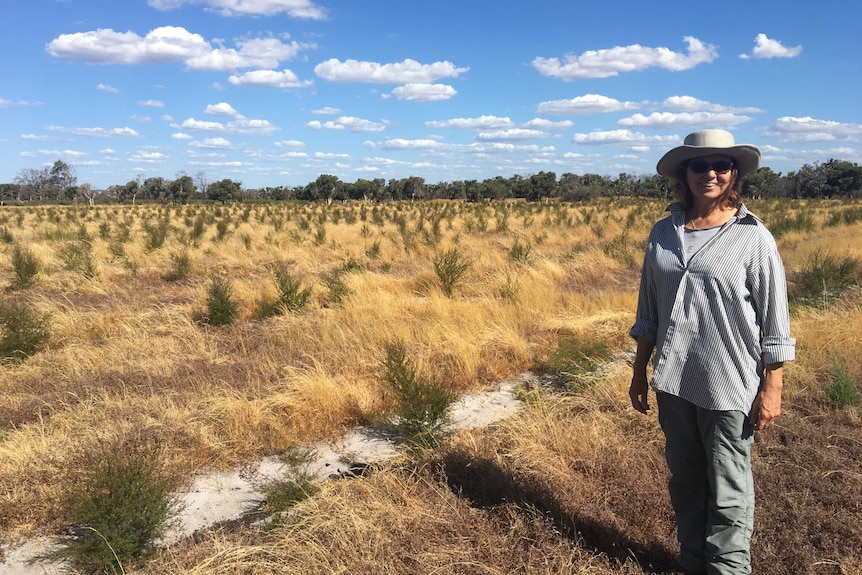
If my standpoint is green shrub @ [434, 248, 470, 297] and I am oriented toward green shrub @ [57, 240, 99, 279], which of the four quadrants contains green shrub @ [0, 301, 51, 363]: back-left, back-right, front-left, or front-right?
front-left

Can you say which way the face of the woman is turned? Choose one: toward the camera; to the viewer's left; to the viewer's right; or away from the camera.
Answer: toward the camera

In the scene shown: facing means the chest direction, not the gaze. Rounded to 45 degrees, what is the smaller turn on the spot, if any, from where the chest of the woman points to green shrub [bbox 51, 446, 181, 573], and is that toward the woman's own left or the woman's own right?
approximately 45° to the woman's own right

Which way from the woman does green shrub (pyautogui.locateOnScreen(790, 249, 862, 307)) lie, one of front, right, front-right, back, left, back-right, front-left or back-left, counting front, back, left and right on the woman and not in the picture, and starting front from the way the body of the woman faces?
back-right

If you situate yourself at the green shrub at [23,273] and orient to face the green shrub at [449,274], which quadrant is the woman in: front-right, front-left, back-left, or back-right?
front-right

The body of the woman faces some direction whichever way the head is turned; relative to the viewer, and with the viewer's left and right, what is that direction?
facing the viewer and to the left of the viewer
